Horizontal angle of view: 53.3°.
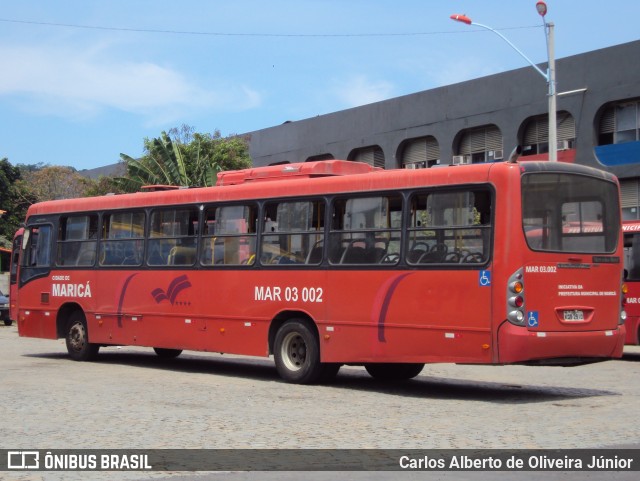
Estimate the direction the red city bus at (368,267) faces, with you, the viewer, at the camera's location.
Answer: facing away from the viewer and to the left of the viewer

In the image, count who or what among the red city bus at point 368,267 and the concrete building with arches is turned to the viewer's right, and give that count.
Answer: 0

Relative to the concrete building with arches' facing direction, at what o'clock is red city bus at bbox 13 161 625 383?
The red city bus is roughly at 11 o'clock from the concrete building with arches.

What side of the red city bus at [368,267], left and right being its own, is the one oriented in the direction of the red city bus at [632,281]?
right

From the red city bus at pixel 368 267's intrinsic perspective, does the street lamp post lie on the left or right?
on its right

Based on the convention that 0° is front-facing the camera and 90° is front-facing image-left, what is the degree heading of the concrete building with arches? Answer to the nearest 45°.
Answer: approximately 45°

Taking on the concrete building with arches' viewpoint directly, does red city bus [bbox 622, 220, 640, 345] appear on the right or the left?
on its left

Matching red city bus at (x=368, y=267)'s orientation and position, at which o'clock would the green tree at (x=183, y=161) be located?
The green tree is roughly at 1 o'clock from the red city bus.

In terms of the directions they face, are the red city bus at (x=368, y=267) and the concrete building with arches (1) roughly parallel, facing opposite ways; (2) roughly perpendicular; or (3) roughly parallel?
roughly perpendicular
